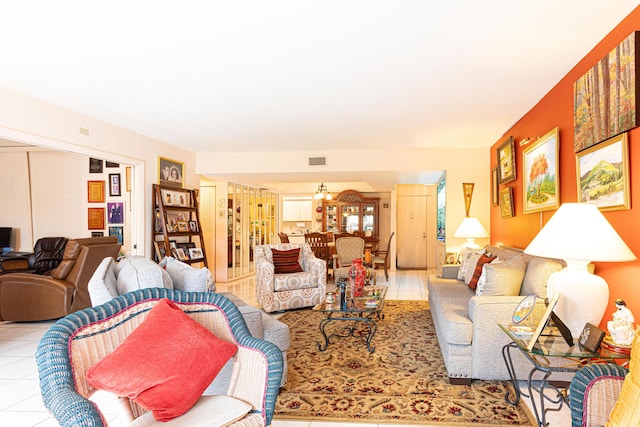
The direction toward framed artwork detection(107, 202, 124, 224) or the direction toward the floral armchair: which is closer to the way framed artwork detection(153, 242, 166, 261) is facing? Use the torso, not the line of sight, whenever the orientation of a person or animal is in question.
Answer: the floral armchair

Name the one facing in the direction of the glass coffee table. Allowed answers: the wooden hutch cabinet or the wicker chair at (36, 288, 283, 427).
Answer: the wooden hutch cabinet

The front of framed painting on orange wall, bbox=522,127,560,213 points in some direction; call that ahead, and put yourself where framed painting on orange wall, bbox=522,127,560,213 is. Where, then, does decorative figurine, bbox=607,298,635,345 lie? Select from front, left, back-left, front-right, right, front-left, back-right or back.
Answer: front-left

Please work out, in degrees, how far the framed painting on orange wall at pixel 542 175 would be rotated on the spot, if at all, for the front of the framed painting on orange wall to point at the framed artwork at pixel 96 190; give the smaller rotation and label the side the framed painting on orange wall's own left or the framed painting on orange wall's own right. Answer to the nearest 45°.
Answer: approximately 45° to the framed painting on orange wall's own right

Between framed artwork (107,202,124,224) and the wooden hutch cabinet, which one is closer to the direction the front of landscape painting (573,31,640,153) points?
the framed artwork

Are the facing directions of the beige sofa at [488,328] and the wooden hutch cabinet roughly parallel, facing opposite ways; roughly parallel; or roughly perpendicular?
roughly perpendicular

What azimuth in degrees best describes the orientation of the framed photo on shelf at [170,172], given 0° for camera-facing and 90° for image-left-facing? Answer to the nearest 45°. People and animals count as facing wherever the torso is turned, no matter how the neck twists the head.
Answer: approximately 315°

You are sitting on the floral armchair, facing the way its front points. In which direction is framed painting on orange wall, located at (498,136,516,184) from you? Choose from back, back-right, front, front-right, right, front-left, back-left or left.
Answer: front-left

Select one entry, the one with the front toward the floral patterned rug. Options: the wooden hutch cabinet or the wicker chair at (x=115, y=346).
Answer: the wooden hutch cabinet

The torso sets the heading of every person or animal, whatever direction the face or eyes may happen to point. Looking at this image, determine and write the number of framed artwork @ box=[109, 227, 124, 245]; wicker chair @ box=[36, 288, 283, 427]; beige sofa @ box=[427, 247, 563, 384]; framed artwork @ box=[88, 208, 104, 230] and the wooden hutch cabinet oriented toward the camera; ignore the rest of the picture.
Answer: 4

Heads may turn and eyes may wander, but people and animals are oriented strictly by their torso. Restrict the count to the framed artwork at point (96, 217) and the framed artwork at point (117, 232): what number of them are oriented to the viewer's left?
0
